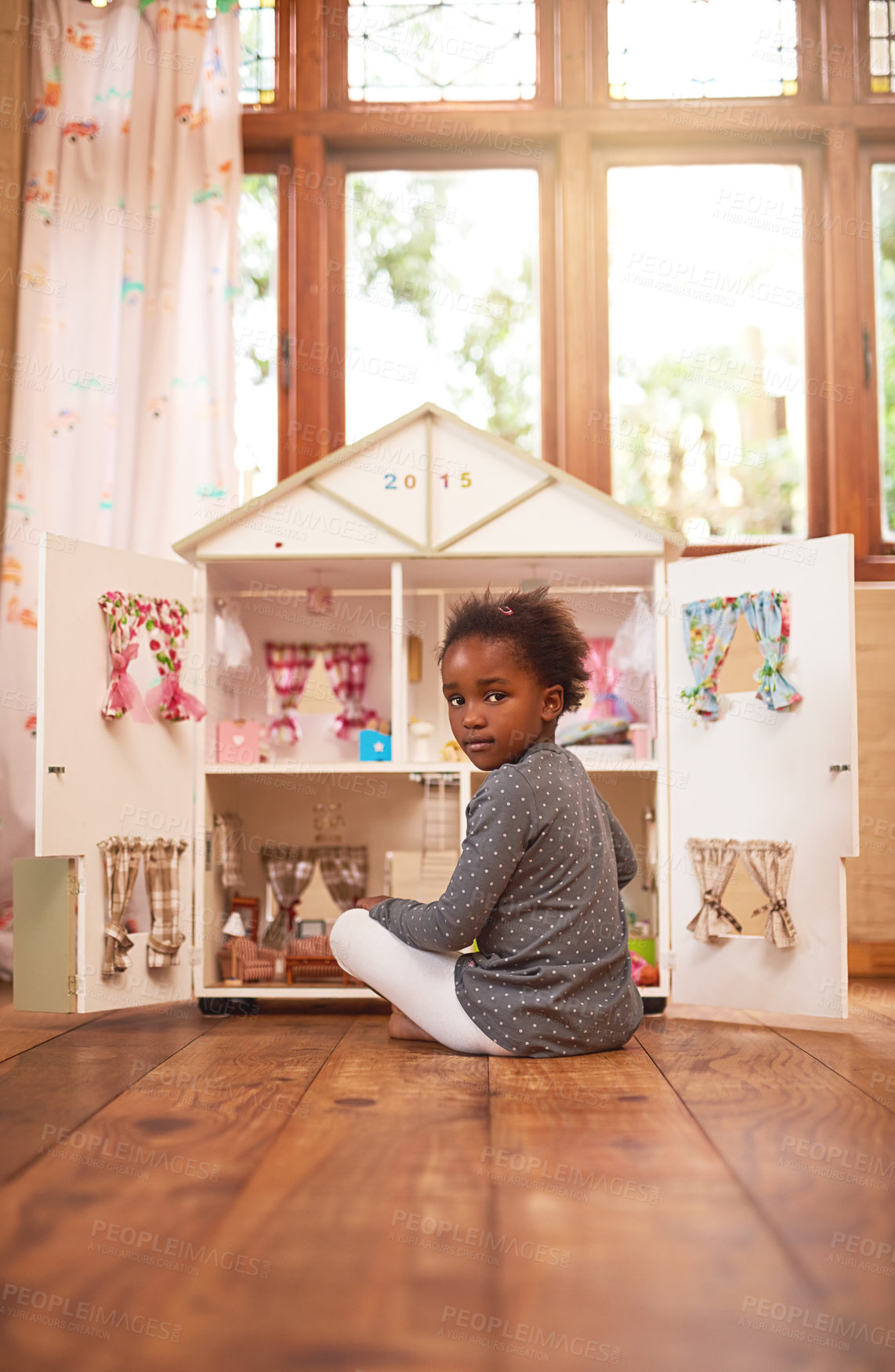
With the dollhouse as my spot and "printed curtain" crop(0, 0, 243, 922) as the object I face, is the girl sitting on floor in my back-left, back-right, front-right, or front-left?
back-left

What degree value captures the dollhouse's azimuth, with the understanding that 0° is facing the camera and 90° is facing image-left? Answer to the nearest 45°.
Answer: approximately 0°

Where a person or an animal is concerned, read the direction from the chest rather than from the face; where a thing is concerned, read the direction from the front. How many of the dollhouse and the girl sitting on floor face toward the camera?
1

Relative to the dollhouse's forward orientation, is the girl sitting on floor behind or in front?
in front

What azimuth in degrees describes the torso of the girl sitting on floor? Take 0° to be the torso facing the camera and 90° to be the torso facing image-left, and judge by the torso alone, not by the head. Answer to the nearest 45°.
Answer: approximately 135°

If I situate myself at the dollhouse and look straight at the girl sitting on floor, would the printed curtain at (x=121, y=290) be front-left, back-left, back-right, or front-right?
back-right

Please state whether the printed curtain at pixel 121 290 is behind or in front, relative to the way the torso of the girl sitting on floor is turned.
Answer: in front
